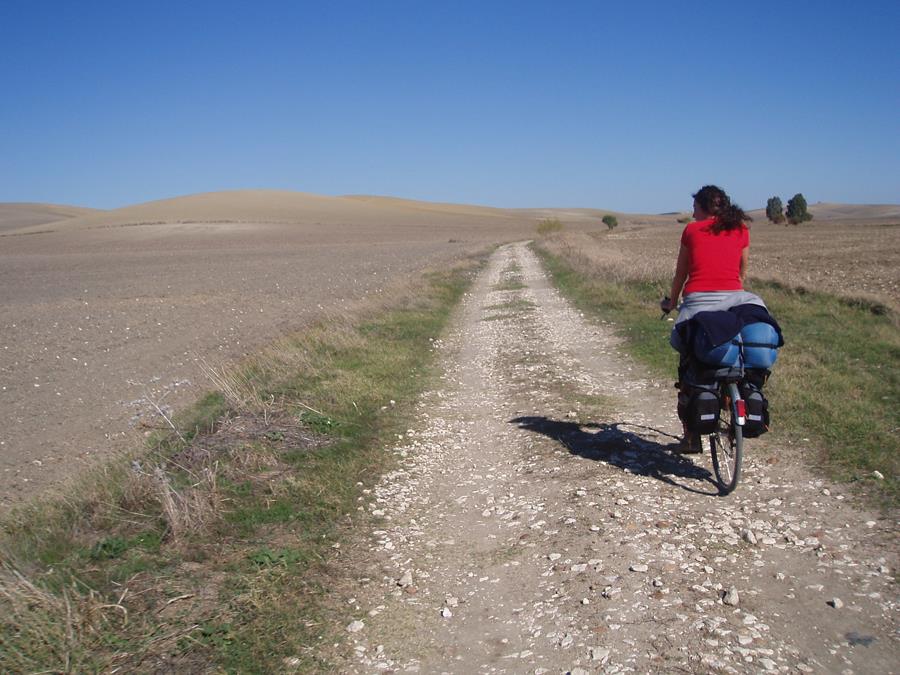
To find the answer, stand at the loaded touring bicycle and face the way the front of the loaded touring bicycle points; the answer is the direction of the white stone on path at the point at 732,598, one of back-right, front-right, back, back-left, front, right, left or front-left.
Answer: back

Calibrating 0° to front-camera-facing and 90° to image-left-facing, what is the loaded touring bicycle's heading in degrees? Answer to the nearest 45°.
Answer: approximately 180°
